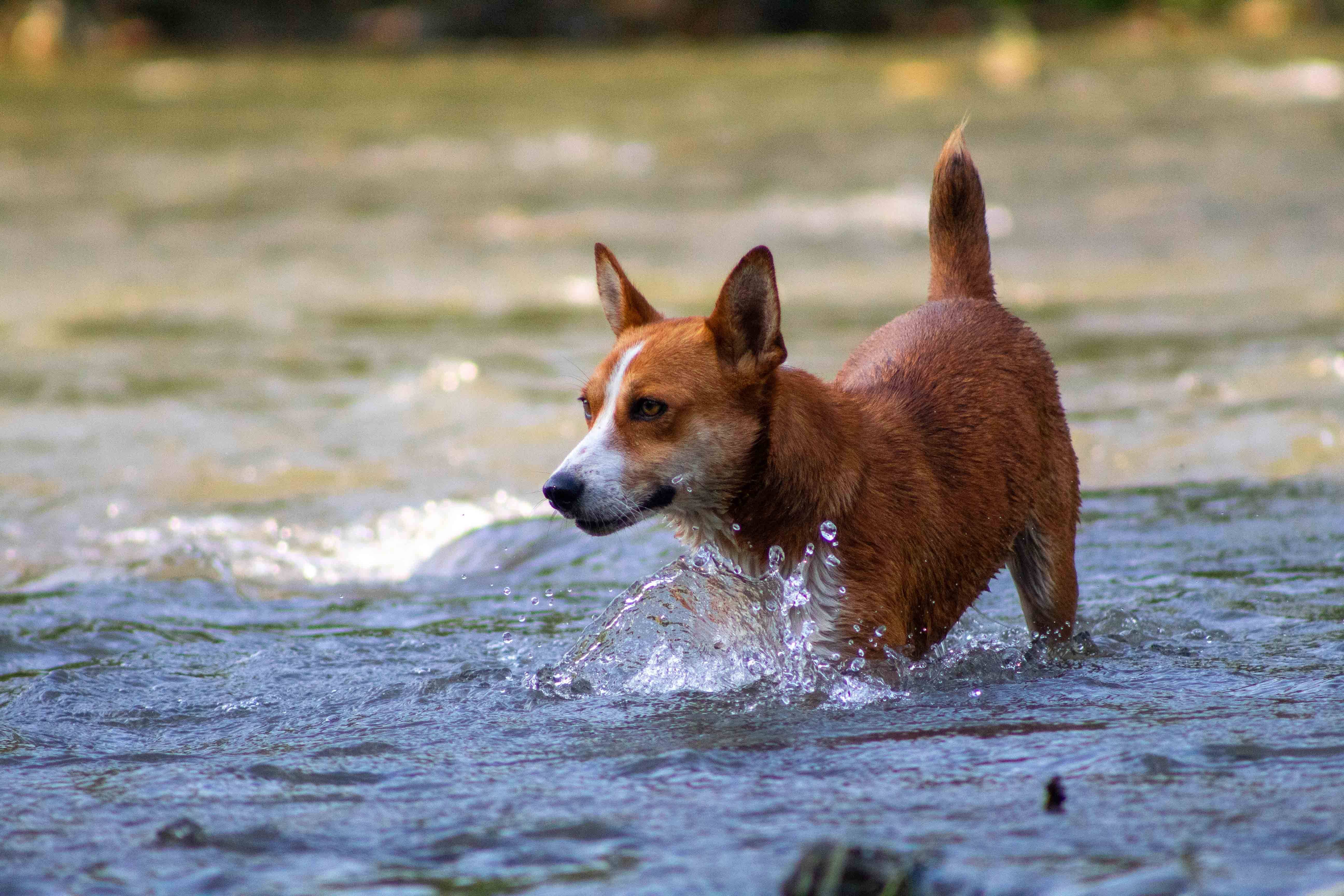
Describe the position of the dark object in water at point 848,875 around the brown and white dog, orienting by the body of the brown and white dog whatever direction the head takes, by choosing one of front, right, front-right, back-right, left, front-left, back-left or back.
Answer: front-left

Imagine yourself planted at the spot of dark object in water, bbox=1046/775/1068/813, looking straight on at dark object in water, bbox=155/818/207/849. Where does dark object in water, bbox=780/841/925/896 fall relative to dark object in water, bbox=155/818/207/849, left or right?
left

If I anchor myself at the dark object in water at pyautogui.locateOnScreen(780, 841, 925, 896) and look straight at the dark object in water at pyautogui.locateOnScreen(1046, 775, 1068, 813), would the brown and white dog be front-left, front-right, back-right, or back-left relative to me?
front-left

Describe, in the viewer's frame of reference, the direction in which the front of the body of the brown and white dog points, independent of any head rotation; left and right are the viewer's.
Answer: facing the viewer and to the left of the viewer

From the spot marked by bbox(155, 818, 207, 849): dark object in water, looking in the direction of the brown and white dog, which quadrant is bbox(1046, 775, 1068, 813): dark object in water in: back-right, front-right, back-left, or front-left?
front-right

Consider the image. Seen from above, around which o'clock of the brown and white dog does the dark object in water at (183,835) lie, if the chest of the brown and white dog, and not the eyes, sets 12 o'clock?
The dark object in water is roughly at 12 o'clock from the brown and white dog.
